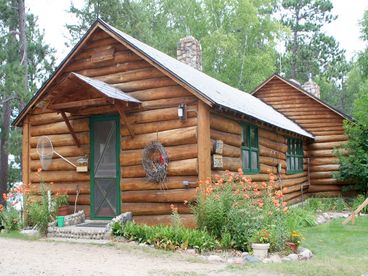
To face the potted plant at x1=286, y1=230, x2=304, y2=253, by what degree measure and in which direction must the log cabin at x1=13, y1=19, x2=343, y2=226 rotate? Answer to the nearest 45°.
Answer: approximately 90° to its left

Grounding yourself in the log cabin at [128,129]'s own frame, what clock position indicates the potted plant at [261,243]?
The potted plant is roughly at 9 o'clock from the log cabin.

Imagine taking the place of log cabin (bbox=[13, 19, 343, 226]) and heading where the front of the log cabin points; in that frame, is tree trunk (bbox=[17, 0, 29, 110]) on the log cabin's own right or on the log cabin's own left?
on the log cabin's own right

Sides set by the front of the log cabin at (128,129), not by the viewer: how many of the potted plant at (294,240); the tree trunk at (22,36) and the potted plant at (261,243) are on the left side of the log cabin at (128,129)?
2

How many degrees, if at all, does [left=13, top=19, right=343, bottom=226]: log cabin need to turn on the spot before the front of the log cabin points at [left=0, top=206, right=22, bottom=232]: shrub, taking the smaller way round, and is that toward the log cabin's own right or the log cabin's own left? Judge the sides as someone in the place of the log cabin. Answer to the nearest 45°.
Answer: approximately 45° to the log cabin's own right

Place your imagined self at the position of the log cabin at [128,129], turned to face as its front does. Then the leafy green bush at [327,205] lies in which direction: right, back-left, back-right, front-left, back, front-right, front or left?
back

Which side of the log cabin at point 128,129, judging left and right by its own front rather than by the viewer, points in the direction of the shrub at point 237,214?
left

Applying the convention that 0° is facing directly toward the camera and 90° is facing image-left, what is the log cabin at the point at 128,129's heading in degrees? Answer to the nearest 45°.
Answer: approximately 45°
